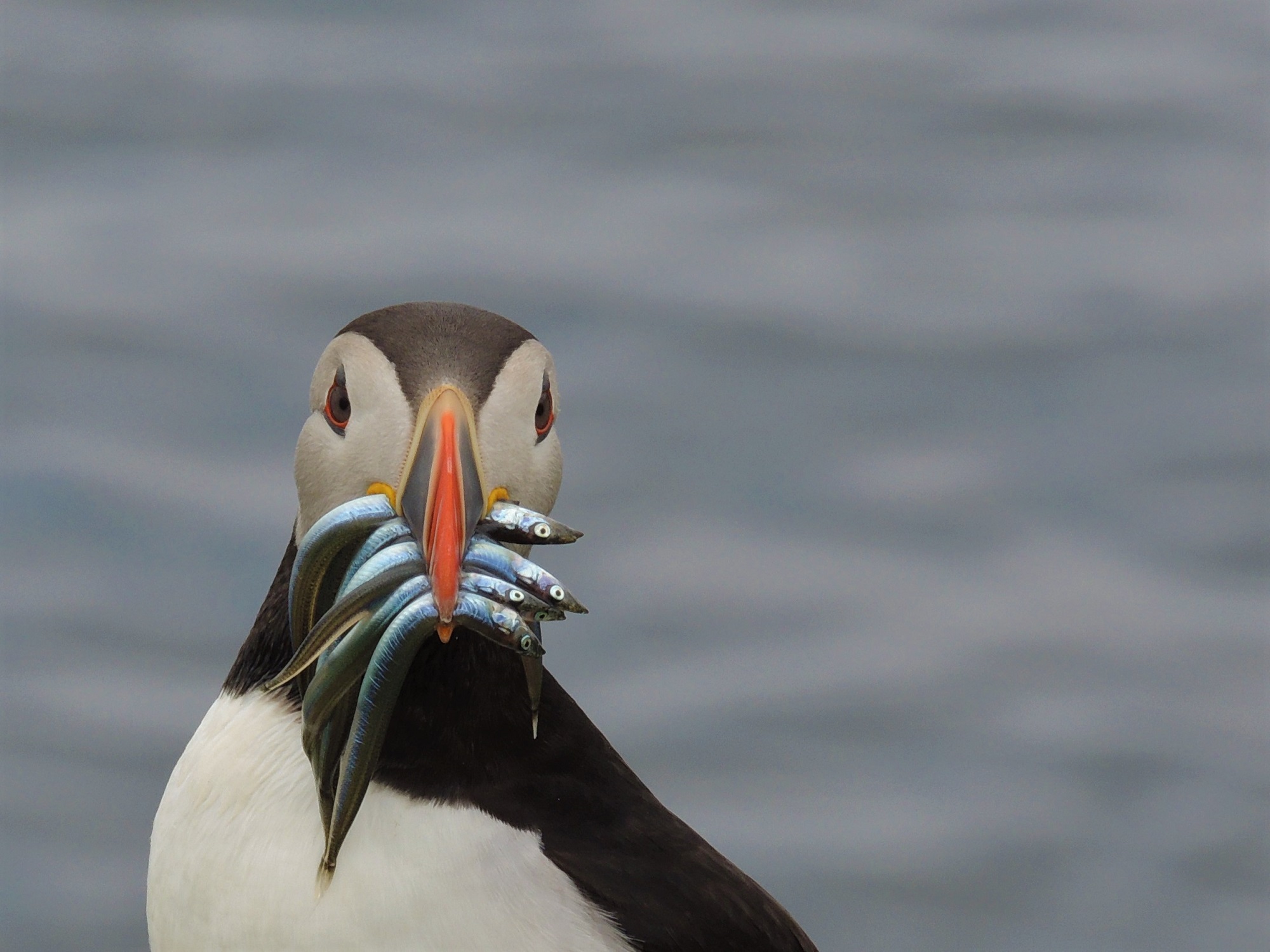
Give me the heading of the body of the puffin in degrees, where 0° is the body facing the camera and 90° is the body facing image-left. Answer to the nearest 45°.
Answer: approximately 45°
